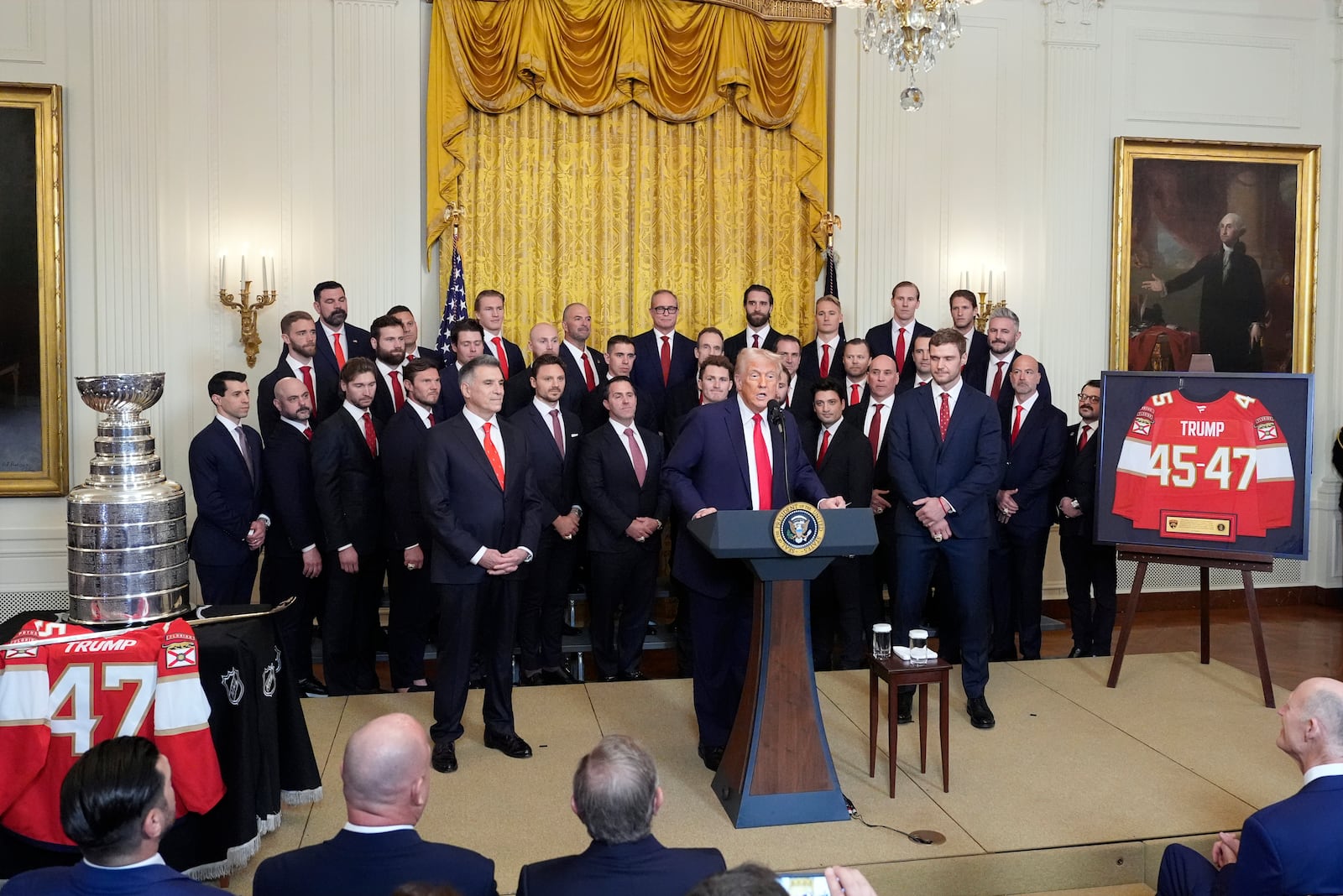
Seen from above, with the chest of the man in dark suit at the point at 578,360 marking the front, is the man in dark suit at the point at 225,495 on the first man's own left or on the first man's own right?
on the first man's own right

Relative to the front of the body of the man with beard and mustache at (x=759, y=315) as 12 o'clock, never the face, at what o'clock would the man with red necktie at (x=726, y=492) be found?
The man with red necktie is roughly at 12 o'clock from the man with beard and mustache.

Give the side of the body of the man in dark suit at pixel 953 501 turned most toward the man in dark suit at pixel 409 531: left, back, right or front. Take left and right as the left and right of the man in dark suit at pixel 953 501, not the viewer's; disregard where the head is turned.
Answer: right

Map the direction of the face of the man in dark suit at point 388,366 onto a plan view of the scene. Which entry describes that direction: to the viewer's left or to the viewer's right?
to the viewer's right

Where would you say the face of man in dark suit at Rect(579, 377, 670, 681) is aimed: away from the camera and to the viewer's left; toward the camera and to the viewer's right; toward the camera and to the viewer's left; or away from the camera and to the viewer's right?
toward the camera and to the viewer's right

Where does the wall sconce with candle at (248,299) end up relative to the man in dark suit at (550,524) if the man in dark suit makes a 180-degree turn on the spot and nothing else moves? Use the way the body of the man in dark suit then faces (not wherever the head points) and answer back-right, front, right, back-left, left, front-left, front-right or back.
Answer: front

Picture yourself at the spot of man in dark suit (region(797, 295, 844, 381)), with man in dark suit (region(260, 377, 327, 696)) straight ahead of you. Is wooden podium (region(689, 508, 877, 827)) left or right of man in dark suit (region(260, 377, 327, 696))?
left
